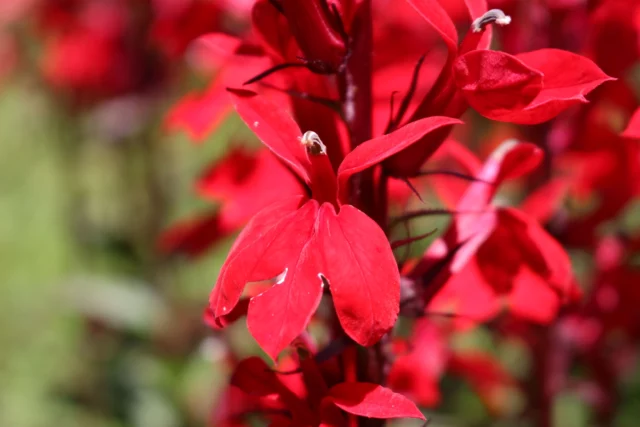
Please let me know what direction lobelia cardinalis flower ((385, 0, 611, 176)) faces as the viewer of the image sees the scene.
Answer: facing to the right of the viewer
